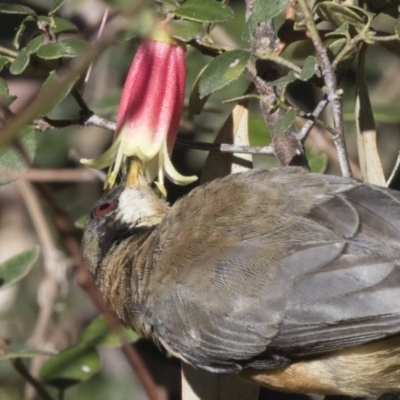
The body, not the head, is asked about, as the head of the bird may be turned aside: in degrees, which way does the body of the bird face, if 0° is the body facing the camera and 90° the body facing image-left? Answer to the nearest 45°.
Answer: approximately 90°
